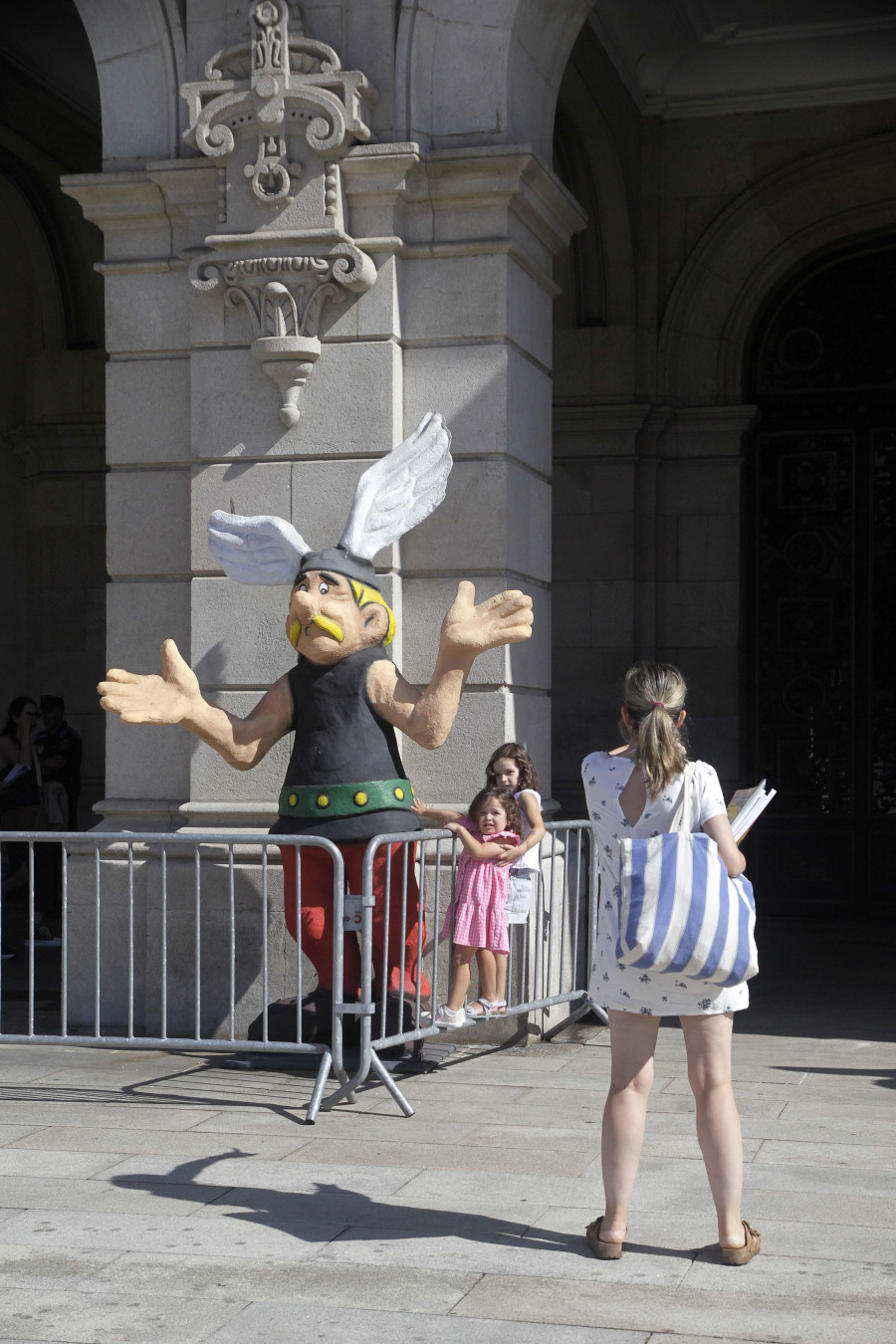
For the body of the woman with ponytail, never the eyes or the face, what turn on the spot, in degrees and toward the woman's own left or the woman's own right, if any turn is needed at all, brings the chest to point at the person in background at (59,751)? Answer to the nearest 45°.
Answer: approximately 45° to the woman's own left

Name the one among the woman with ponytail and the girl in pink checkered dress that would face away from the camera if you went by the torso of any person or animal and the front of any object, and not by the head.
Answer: the woman with ponytail

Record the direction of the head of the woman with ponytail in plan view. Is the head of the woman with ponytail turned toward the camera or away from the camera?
away from the camera

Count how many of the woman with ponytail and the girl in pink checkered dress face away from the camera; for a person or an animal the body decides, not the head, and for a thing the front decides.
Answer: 1

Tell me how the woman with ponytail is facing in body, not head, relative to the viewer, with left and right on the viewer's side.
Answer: facing away from the viewer

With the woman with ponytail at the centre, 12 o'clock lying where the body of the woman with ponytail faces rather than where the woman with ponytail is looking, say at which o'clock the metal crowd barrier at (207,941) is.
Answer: The metal crowd barrier is roughly at 11 o'clock from the woman with ponytail.

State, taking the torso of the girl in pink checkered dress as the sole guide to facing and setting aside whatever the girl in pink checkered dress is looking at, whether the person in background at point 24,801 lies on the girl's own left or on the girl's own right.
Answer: on the girl's own right
